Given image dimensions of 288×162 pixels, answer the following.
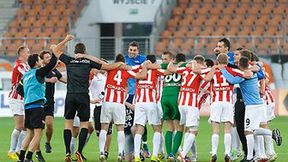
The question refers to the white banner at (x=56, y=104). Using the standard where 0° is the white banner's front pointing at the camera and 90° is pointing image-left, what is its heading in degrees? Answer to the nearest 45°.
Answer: approximately 0°

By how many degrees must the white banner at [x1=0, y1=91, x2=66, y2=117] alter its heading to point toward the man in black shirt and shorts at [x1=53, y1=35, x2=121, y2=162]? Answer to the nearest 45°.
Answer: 0° — it already faces them
